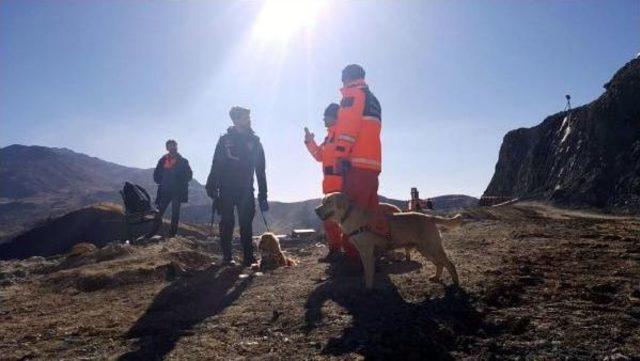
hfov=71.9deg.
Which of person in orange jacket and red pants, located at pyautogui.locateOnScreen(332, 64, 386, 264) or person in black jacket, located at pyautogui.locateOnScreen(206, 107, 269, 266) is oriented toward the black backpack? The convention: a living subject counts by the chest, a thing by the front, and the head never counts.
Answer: the person in orange jacket and red pants

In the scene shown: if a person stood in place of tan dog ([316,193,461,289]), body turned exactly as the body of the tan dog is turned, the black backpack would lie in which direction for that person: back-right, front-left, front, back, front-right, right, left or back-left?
front-right

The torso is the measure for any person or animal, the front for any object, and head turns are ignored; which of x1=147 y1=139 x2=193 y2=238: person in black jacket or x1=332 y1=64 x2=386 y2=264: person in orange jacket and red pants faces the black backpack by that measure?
the person in orange jacket and red pants

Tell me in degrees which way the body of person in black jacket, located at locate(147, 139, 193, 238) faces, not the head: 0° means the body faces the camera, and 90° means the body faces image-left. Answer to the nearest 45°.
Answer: approximately 0°

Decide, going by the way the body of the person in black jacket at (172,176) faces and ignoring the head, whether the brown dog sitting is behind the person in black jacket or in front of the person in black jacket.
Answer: in front

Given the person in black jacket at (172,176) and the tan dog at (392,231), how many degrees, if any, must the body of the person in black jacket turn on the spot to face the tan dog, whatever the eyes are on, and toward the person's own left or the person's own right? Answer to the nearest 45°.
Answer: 0° — they already face it

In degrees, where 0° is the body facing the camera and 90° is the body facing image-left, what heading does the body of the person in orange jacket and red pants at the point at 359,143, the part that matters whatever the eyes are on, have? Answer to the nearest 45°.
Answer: approximately 135°

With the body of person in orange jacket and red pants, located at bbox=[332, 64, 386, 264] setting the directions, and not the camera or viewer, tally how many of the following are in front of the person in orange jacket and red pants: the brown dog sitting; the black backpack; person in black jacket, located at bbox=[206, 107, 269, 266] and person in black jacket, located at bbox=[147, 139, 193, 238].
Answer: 4

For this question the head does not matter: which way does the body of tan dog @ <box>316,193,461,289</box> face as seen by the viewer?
to the viewer's left

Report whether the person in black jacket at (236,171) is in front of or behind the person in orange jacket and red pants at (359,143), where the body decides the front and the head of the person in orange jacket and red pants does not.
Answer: in front

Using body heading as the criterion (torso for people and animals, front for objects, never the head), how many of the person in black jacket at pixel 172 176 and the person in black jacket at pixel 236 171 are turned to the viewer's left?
0

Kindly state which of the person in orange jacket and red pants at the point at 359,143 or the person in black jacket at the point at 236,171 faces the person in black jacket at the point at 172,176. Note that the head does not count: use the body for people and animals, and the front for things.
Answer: the person in orange jacket and red pants
